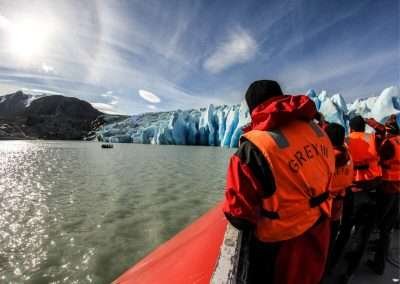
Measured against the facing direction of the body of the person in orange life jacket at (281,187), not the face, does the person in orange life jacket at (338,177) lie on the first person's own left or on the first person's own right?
on the first person's own right

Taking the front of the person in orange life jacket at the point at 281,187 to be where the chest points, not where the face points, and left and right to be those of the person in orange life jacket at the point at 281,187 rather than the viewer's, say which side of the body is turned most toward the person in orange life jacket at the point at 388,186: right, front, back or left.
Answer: right

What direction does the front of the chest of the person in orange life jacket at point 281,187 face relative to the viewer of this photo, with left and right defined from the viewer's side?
facing away from the viewer and to the left of the viewer

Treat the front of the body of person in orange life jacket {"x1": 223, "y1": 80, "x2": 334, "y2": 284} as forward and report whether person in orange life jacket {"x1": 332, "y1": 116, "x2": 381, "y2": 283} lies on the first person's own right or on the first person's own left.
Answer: on the first person's own right
